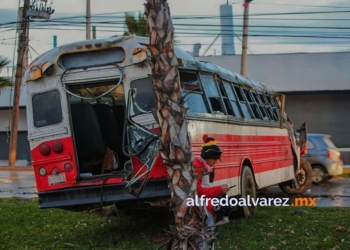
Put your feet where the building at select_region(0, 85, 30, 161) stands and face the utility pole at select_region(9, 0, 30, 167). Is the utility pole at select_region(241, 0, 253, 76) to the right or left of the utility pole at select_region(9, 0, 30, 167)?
left

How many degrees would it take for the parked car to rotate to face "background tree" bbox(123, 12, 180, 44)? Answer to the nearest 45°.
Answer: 0° — it already faces it

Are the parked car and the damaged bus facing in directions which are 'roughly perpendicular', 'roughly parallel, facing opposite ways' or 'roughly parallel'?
roughly perpendicular

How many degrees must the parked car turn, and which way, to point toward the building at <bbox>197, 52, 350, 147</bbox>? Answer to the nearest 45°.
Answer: approximately 45° to its right

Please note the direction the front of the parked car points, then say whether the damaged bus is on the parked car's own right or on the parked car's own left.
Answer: on the parked car's own left

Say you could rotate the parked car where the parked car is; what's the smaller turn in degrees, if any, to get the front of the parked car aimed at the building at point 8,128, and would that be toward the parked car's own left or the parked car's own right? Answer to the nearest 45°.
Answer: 0° — it already faces it
